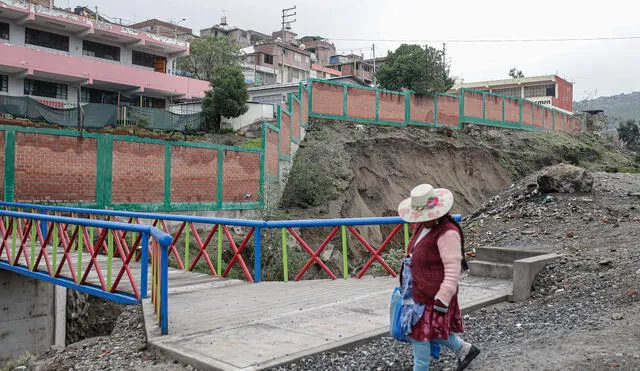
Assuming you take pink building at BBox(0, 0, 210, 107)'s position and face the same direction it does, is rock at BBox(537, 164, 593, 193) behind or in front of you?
in front

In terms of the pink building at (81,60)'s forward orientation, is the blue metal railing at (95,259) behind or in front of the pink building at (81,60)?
in front

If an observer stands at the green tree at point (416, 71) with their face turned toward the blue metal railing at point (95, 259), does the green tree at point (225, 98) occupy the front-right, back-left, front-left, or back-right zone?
front-right

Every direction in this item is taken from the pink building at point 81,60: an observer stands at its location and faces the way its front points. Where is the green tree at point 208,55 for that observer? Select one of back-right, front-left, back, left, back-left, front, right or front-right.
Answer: left

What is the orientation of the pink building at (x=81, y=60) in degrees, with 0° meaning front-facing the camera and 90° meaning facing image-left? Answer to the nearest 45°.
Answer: approximately 315°

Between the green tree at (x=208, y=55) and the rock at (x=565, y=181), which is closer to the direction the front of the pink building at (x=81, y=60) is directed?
the rock

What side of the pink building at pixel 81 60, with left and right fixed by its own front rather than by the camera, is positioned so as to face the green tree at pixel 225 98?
left

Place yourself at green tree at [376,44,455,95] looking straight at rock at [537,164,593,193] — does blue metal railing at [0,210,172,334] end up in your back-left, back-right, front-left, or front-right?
front-right
